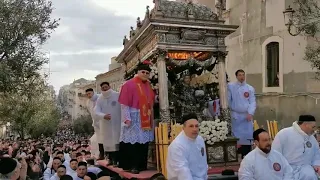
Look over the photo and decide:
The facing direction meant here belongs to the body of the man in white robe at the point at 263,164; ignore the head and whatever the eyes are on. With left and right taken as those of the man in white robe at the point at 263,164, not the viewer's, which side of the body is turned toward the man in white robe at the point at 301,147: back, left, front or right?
left

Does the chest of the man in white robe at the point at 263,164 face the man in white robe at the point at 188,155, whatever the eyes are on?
no

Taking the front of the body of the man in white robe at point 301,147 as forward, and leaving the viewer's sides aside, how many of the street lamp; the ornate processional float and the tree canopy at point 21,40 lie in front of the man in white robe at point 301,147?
0

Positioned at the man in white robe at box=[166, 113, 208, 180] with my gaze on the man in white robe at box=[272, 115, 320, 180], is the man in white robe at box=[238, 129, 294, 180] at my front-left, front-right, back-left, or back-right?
front-right

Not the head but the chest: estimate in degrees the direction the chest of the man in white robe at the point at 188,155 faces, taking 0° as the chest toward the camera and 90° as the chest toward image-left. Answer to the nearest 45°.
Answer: approximately 315°

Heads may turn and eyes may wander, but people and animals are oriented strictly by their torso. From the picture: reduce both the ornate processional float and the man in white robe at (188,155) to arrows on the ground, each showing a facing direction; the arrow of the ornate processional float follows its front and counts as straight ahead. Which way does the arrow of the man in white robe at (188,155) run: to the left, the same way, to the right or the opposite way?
the same way

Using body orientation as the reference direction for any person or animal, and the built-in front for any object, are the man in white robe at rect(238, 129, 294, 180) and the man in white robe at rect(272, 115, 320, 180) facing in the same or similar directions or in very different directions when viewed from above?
same or similar directions

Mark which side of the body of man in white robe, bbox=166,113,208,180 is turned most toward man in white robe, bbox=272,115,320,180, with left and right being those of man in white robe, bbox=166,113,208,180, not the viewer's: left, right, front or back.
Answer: left

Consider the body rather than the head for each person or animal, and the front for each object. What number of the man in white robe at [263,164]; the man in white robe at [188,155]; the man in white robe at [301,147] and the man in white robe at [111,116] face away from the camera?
0

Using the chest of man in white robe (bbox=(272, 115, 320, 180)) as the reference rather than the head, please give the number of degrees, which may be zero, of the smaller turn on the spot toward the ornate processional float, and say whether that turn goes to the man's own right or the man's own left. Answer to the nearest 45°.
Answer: approximately 180°

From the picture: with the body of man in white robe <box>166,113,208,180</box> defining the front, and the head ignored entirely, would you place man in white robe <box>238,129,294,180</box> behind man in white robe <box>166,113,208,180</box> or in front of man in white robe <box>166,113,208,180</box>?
in front

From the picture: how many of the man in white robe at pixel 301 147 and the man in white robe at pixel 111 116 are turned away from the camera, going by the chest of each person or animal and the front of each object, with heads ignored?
0

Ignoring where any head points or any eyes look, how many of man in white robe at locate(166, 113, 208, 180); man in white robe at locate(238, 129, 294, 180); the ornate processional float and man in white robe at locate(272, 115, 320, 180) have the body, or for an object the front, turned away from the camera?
0

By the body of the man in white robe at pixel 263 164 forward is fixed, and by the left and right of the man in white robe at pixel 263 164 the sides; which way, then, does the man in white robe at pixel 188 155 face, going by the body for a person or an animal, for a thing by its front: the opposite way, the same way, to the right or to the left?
the same way

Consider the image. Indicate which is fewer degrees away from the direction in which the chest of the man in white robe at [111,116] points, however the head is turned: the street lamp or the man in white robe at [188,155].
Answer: the man in white robe

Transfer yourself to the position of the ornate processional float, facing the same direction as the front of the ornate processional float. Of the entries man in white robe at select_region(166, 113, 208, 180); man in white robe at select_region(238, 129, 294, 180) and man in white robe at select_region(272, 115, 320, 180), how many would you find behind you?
0

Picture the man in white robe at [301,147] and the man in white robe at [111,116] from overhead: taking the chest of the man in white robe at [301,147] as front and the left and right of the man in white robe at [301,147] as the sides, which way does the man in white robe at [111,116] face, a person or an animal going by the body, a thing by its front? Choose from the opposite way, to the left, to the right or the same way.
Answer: the same way

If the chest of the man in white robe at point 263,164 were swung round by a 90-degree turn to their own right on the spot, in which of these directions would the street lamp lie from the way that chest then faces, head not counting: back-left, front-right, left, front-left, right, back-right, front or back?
back-right

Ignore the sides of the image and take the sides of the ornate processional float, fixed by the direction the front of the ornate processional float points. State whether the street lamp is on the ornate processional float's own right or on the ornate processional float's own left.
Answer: on the ornate processional float's own left

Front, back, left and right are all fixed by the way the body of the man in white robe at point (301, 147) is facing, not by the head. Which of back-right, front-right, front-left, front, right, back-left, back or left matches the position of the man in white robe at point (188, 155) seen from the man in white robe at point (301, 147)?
right

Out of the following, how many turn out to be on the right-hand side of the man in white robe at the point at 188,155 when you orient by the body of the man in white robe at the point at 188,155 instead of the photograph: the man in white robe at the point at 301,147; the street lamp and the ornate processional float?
0

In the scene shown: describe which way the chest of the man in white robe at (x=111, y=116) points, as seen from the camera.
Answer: toward the camera
